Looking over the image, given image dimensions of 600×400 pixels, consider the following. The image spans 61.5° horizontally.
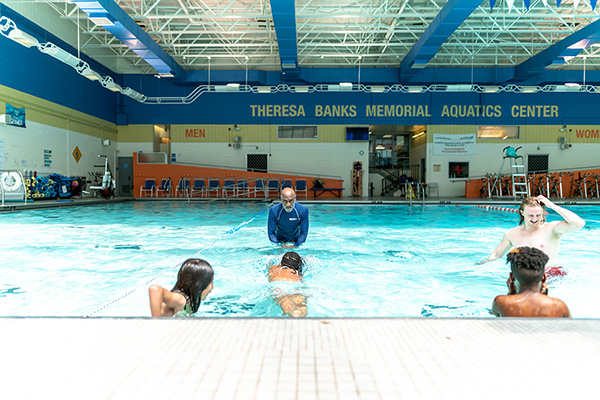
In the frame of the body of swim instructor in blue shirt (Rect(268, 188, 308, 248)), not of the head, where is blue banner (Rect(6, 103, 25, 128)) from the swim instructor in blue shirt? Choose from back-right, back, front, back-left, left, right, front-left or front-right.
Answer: back-right

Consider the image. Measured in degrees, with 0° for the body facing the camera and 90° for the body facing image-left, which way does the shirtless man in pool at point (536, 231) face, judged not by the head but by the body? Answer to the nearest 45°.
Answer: approximately 0°

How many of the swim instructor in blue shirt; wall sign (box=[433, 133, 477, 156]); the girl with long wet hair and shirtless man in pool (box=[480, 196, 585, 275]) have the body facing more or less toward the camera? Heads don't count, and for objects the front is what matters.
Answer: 3

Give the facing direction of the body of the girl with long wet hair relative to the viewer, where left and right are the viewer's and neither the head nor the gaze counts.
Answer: facing away from the viewer and to the right of the viewer

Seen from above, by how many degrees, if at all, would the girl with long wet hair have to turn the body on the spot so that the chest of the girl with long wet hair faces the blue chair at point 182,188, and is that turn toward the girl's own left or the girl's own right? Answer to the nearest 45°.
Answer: approximately 45° to the girl's own left

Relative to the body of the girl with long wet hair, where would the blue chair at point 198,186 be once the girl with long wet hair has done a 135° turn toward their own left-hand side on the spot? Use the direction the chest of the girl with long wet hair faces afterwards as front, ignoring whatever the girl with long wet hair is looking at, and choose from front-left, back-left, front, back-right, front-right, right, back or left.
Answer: right

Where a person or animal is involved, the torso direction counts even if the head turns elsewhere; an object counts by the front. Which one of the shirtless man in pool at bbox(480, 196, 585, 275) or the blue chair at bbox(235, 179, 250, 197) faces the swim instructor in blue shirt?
the blue chair

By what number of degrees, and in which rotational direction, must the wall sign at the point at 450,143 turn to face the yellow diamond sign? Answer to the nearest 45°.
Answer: approximately 45° to its right

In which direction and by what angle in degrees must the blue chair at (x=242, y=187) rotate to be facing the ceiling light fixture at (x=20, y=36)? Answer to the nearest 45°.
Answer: approximately 45° to its right

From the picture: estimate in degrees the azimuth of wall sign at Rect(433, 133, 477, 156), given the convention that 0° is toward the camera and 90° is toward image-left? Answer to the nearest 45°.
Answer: approximately 0°

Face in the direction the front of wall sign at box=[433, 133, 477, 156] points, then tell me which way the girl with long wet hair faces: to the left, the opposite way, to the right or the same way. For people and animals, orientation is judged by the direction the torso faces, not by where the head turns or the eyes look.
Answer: the opposite way

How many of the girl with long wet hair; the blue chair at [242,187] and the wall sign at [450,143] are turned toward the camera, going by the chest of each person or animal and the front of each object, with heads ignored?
2

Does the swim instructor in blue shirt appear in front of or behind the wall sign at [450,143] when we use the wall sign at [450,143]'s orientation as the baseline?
in front
